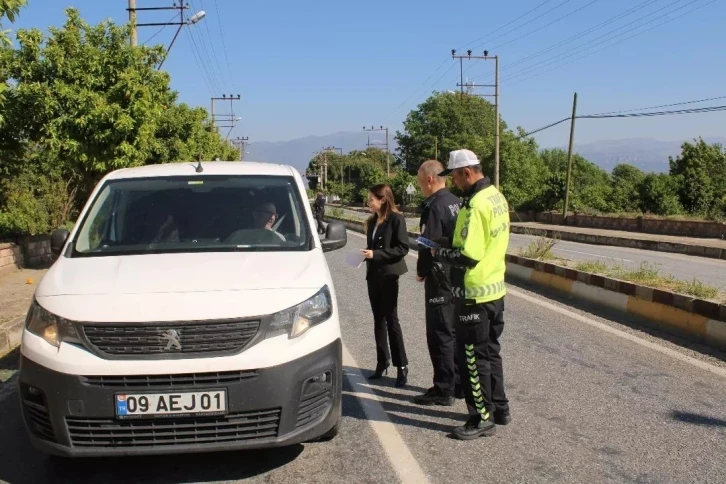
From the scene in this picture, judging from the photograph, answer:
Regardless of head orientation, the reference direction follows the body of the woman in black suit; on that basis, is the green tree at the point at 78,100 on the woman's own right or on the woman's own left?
on the woman's own right

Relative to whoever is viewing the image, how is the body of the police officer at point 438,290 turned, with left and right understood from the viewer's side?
facing to the left of the viewer

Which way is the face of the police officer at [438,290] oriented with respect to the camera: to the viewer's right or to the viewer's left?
to the viewer's left

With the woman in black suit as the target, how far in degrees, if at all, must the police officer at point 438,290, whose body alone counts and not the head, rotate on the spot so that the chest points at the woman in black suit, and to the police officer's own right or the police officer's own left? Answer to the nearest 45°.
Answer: approximately 45° to the police officer's own right

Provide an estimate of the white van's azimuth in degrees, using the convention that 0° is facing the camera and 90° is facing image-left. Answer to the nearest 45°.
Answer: approximately 0°

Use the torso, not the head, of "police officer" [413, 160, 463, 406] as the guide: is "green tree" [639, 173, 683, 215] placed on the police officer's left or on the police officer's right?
on the police officer's right

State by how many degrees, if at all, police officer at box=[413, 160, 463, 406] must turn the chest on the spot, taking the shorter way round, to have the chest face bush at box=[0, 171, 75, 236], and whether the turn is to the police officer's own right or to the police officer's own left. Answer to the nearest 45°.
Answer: approximately 45° to the police officer's own right

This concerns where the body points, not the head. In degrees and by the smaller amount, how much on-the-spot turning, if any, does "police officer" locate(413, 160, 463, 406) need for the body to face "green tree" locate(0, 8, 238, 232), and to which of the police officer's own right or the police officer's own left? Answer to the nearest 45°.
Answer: approximately 45° to the police officer's own right

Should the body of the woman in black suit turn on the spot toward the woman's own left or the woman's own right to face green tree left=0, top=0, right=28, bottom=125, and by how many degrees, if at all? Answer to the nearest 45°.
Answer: approximately 45° to the woman's own right

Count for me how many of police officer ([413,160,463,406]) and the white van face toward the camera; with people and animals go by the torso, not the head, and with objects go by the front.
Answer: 1

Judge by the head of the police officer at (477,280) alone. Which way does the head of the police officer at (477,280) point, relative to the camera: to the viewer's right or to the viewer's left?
to the viewer's left

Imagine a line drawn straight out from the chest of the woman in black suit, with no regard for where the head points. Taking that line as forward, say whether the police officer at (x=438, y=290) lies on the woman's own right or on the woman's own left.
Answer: on the woman's own left

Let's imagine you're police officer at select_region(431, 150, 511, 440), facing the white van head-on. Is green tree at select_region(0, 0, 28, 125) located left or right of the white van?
right

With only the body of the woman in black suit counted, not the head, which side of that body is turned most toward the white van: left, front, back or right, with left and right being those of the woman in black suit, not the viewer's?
front
